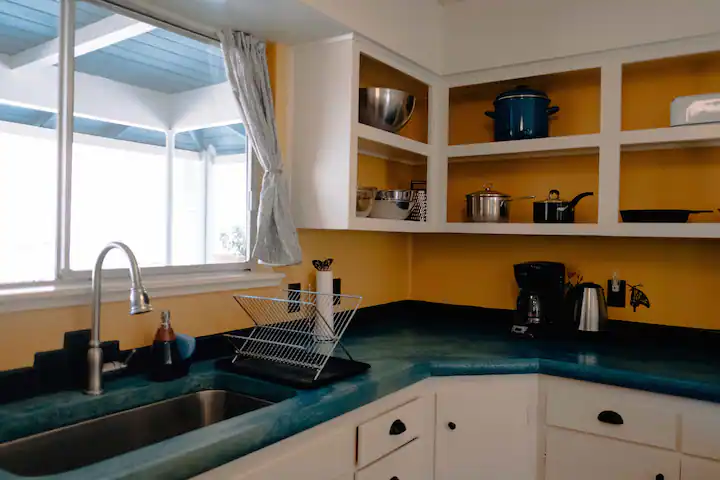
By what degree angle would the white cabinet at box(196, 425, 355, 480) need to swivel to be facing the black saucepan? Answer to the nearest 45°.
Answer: approximately 90° to its left

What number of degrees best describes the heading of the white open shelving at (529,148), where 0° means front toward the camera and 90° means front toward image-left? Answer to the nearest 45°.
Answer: approximately 0°

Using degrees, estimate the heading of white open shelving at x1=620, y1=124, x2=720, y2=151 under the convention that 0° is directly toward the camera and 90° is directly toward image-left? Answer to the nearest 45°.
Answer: approximately 0°

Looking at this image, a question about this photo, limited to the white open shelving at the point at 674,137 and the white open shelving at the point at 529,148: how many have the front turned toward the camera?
2
